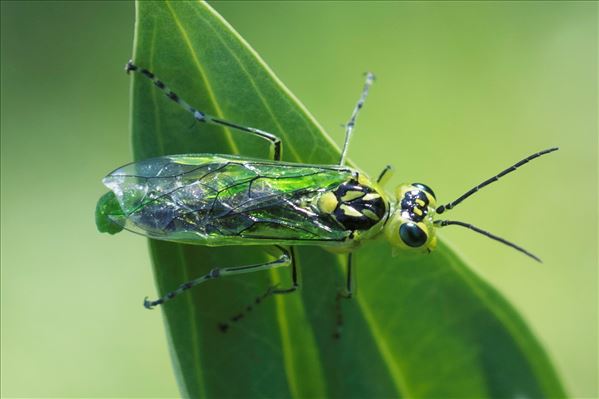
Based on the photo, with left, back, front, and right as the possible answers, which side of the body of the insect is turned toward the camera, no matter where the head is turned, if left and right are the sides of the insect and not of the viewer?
right
